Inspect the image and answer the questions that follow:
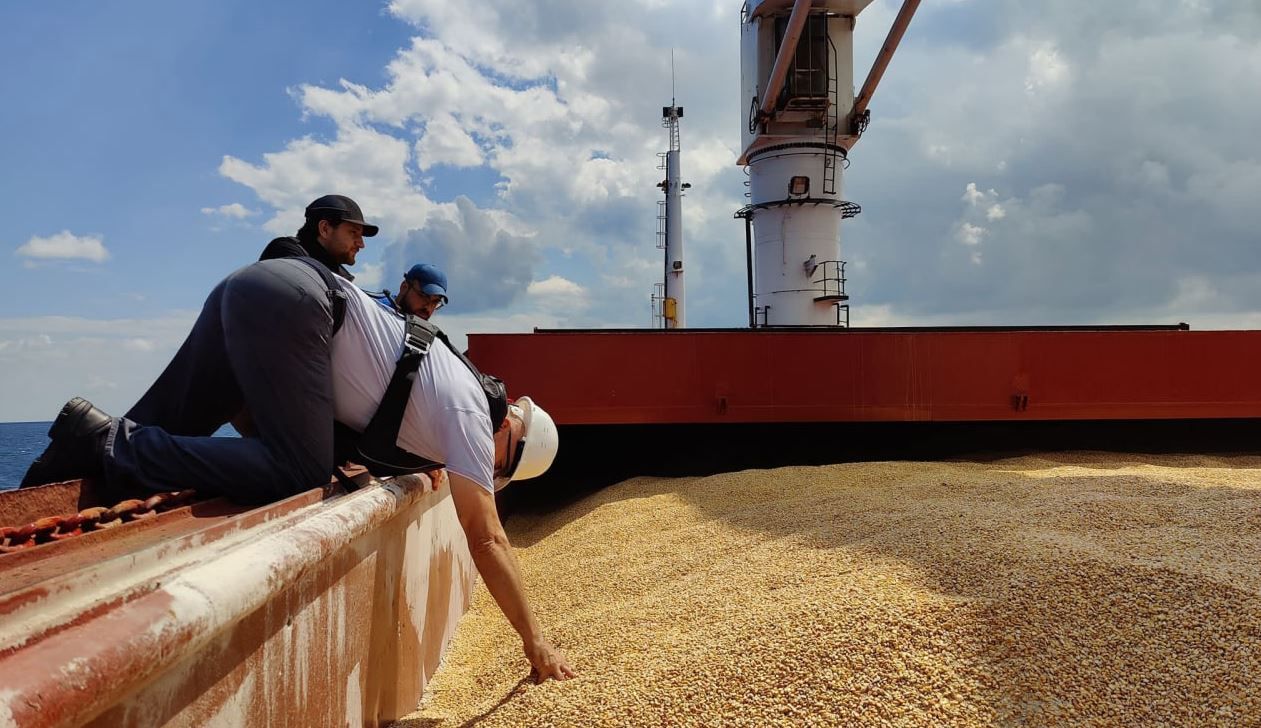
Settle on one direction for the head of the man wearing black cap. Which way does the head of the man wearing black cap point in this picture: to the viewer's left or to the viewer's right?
to the viewer's right

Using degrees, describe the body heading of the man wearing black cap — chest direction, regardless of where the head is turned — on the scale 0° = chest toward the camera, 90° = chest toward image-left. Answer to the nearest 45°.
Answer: approximately 270°

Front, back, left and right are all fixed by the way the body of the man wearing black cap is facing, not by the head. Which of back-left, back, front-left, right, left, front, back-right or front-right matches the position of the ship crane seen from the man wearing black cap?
front-left
